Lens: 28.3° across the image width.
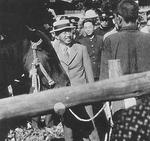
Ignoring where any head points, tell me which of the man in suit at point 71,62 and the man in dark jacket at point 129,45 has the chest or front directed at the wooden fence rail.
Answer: the man in suit at point 71,62

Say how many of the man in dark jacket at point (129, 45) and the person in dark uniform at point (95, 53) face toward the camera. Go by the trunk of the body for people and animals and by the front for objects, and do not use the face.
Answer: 1

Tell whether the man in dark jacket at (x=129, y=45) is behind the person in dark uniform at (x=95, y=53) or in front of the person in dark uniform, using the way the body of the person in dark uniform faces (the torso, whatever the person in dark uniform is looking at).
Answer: in front

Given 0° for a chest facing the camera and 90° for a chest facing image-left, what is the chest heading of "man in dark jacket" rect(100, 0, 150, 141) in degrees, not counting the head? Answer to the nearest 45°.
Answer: approximately 180°

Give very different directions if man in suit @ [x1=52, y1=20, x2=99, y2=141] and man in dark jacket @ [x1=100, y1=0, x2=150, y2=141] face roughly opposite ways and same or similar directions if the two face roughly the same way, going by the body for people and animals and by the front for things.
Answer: very different directions

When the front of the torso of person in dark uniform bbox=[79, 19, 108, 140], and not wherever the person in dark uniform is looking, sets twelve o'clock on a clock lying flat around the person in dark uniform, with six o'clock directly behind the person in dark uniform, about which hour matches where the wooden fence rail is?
The wooden fence rail is roughly at 12 o'clock from the person in dark uniform.

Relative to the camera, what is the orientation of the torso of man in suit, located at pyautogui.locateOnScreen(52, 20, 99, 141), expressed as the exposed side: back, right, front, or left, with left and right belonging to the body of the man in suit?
front

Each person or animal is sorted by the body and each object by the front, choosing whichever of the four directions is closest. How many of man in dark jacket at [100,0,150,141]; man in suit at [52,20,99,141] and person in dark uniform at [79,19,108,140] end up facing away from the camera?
1

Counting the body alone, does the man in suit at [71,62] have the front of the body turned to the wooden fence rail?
yes

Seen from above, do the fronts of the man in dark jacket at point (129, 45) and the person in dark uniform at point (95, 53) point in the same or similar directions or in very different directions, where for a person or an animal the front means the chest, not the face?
very different directions

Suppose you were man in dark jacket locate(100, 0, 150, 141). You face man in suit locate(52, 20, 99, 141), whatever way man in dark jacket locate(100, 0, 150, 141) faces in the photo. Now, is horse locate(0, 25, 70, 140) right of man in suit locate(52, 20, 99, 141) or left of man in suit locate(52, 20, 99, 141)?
left

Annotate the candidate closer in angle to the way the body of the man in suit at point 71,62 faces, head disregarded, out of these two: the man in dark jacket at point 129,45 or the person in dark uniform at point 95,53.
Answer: the man in dark jacket

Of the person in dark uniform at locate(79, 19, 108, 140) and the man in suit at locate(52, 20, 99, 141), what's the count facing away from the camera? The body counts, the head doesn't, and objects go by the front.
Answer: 0

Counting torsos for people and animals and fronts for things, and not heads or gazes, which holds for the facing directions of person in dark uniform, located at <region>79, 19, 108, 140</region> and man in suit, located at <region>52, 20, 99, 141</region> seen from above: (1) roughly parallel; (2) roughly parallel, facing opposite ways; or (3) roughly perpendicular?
roughly parallel

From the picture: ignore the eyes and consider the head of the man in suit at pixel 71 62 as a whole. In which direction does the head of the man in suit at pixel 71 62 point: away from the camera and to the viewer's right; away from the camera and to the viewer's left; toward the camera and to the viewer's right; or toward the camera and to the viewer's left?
toward the camera and to the viewer's right
